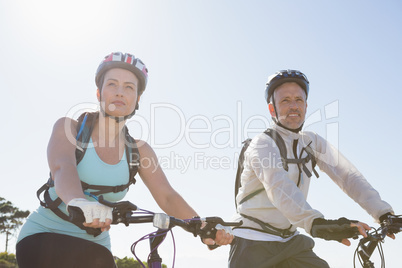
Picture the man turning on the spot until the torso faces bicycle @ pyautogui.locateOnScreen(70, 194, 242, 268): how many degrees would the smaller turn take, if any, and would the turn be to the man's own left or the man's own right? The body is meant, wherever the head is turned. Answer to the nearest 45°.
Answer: approximately 45° to the man's own right

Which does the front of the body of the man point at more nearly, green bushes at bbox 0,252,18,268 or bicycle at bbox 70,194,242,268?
the bicycle

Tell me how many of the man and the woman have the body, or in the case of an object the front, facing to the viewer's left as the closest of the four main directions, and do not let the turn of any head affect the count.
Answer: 0

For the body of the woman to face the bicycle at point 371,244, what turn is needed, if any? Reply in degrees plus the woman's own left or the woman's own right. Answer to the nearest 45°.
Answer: approximately 45° to the woman's own left

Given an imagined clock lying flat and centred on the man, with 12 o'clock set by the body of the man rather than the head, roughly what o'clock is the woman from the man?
The woman is roughly at 3 o'clock from the man.

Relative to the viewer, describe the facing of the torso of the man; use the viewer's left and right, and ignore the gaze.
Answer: facing the viewer and to the right of the viewer
